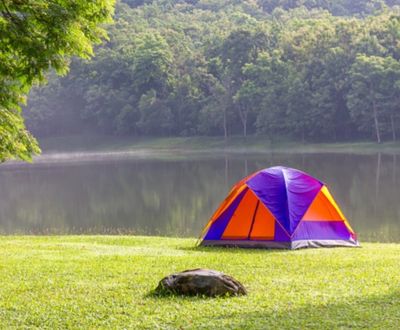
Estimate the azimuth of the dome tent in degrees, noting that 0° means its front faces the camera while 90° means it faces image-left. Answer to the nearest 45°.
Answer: approximately 45°
